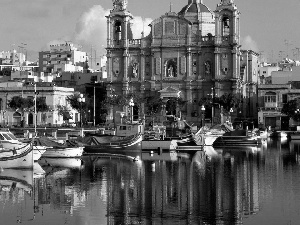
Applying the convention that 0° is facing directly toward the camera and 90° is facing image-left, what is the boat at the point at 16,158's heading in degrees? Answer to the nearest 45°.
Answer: approximately 270°
